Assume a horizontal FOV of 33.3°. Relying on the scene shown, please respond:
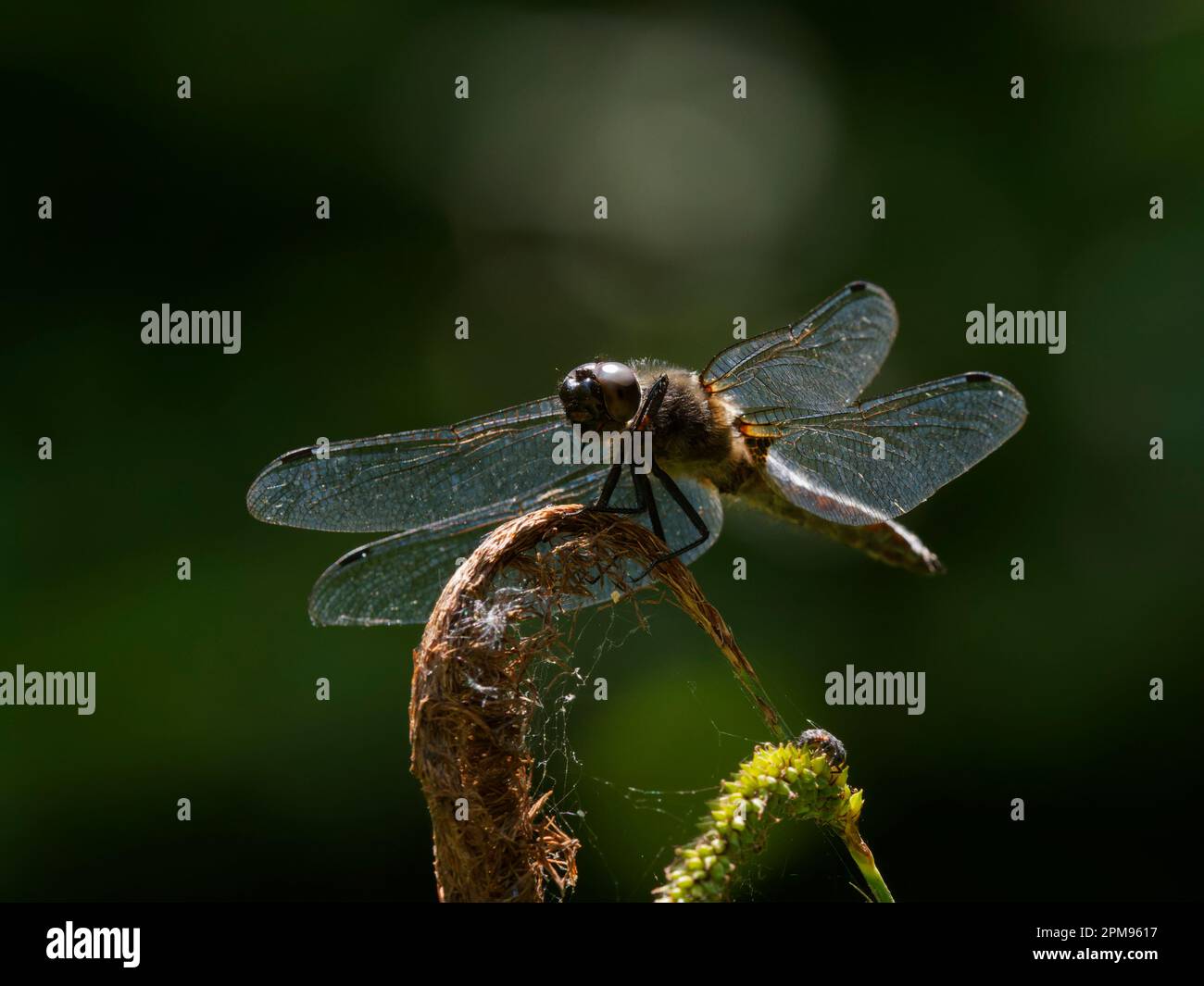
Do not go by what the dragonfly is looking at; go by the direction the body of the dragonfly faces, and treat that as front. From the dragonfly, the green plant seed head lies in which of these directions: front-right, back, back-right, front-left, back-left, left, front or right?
back-left
